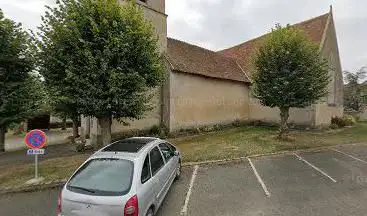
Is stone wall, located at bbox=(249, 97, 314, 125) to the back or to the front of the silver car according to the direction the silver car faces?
to the front

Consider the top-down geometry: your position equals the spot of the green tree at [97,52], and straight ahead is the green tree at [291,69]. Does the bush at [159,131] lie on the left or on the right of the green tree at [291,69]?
left

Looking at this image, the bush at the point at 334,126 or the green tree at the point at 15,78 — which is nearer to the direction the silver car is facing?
the bush

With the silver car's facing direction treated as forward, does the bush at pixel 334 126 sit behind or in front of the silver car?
in front

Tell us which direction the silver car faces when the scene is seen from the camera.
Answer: facing away from the viewer and to the right of the viewer

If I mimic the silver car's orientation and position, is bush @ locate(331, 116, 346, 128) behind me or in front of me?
in front

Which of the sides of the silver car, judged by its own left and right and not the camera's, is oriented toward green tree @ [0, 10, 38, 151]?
left

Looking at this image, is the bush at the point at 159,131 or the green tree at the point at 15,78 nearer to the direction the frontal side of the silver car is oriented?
the bush

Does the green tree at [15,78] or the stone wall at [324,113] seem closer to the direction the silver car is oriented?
the stone wall

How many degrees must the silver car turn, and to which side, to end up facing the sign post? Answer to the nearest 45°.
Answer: approximately 90° to its left

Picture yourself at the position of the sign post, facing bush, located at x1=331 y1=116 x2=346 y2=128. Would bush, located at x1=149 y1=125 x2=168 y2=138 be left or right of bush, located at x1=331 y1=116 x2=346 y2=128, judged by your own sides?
left

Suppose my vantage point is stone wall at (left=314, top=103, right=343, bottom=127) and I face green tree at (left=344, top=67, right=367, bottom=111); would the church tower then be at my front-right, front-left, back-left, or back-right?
back-left

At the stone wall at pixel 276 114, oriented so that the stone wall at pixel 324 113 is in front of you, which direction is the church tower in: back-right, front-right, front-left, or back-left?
back-right
